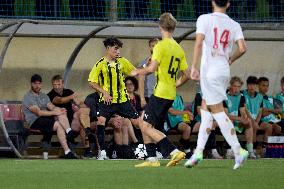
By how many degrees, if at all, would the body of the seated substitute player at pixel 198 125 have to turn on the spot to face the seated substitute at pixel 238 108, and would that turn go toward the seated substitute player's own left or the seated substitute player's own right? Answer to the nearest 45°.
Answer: approximately 45° to the seated substitute player's own left

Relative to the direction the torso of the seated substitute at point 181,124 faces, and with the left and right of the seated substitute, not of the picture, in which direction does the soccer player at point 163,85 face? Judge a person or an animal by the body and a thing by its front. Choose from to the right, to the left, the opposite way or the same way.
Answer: the opposite way

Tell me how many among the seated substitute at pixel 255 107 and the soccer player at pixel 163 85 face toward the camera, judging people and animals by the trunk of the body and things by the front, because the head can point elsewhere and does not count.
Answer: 1

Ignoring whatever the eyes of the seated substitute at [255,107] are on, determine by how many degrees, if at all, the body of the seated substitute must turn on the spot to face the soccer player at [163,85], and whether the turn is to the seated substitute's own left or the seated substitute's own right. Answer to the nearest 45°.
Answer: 0° — they already face them

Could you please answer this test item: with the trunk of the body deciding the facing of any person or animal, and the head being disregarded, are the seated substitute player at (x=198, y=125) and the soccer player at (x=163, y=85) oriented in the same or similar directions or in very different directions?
very different directions

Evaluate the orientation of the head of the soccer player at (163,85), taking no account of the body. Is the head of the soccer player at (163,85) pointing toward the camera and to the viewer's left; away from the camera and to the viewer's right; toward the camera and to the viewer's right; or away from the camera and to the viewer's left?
away from the camera and to the viewer's left

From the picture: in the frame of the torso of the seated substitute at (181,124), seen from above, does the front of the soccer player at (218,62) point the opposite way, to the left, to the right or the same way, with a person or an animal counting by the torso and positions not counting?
the opposite way

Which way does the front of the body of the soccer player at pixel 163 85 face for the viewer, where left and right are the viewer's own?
facing away from the viewer and to the left of the viewer

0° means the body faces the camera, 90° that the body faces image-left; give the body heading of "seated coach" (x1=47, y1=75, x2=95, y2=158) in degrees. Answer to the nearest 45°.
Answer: approximately 315°

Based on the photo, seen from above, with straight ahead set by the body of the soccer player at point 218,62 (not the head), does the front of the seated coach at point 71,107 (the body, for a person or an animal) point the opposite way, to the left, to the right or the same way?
the opposite way

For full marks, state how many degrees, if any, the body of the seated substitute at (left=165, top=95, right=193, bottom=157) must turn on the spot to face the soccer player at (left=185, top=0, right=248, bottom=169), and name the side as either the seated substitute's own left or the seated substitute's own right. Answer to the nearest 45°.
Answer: approximately 45° to the seated substitute's own right

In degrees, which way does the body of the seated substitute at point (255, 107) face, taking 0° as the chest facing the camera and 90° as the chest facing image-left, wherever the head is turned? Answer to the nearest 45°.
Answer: approximately 0°

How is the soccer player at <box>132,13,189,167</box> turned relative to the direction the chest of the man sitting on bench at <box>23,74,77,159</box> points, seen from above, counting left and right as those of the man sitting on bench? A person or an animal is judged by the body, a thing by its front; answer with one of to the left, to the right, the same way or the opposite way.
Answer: the opposite way
